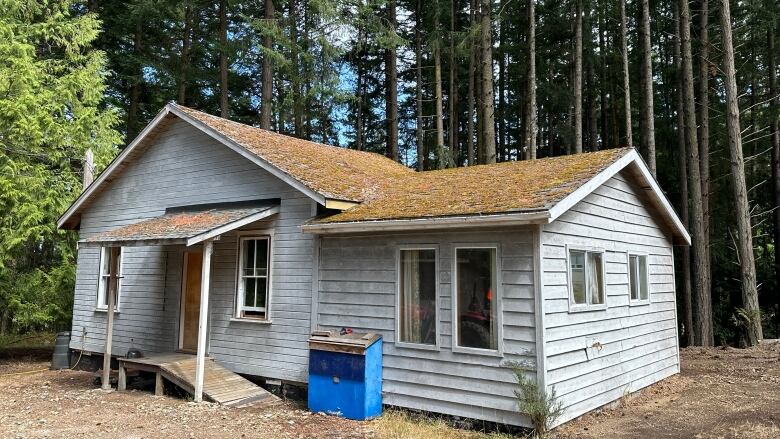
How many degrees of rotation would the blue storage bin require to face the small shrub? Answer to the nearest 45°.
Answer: approximately 90° to its left

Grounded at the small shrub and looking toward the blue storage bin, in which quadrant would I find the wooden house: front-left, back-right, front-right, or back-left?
front-right

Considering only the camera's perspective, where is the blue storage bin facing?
facing the viewer and to the left of the viewer
